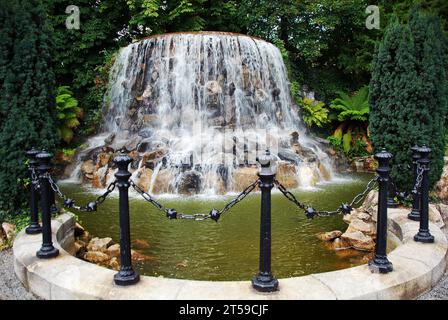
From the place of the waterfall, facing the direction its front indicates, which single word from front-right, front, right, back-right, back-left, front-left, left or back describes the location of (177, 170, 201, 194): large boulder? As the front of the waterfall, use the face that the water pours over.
front

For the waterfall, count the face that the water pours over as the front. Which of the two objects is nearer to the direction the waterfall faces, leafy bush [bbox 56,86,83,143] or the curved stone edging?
the curved stone edging

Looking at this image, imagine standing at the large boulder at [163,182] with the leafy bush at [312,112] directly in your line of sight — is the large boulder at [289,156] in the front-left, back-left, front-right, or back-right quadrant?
front-right

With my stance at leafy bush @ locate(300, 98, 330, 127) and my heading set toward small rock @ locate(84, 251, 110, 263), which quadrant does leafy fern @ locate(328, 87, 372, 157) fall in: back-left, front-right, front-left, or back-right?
back-left

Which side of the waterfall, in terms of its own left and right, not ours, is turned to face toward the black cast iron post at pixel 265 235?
front

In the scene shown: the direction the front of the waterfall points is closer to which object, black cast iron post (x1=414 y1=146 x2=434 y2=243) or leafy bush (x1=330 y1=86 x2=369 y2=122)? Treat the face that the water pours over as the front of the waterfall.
the black cast iron post

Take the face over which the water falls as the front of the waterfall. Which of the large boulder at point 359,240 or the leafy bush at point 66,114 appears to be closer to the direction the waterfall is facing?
the large boulder

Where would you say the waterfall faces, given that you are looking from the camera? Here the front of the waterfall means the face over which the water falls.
facing the viewer

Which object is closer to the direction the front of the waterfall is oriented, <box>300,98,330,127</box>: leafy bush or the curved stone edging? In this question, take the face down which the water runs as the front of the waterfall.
the curved stone edging

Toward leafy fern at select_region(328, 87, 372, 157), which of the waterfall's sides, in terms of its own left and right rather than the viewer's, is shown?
left

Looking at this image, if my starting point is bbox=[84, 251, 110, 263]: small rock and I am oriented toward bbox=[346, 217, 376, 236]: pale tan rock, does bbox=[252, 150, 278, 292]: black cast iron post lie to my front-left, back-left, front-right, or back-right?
front-right

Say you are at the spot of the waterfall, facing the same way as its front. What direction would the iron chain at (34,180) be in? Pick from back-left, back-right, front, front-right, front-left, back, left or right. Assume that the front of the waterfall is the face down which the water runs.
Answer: front

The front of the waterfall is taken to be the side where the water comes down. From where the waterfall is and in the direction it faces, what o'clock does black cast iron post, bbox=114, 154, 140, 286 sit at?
The black cast iron post is roughly at 12 o'clock from the waterfall.

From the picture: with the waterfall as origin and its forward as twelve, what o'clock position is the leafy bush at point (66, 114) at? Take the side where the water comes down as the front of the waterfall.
The leafy bush is roughly at 3 o'clock from the waterfall.

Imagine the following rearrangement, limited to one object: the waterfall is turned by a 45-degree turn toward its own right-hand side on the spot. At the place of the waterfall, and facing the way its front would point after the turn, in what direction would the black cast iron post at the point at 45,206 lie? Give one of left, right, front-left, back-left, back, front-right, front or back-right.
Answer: front-left
